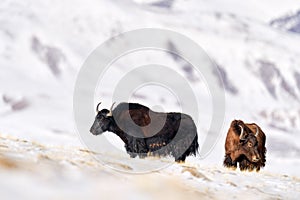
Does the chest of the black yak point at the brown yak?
no

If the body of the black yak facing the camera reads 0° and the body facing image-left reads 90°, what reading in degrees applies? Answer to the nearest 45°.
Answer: approximately 90°
